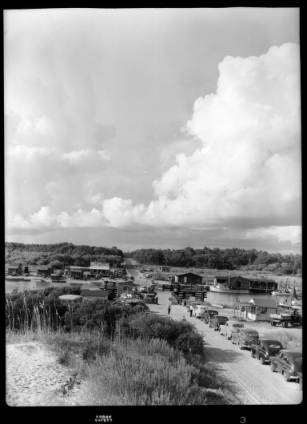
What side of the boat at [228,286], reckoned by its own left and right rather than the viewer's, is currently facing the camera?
left

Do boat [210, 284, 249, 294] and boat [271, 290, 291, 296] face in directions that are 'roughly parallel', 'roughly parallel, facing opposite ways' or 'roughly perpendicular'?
roughly parallel

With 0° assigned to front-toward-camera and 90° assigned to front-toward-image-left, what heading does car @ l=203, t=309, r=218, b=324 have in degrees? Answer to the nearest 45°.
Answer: approximately 45°
